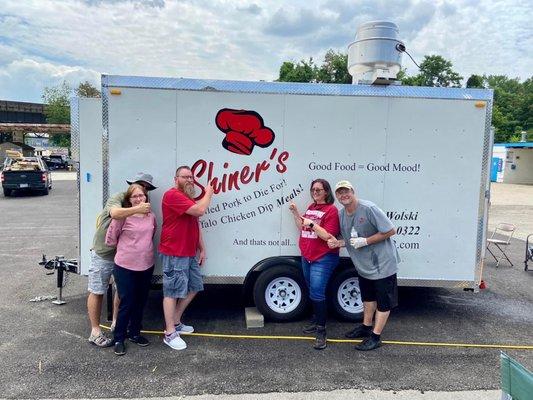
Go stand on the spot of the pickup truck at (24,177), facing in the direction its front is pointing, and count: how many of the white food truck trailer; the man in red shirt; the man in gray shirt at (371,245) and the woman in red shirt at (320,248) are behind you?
4

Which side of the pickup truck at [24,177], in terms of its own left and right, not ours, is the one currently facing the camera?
back

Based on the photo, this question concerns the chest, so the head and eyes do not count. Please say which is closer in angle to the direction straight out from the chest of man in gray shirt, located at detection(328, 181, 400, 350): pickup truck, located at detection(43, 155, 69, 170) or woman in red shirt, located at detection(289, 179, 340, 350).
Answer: the woman in red shirt

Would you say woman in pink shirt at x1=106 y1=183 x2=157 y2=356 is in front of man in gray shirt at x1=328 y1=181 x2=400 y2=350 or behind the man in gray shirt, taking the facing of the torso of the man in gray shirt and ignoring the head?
in front

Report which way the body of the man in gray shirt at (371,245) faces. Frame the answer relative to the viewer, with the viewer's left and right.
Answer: facing the viewer and to the left of the viewer

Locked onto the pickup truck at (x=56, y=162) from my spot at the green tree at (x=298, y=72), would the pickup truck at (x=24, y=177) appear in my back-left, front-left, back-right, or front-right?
front-left

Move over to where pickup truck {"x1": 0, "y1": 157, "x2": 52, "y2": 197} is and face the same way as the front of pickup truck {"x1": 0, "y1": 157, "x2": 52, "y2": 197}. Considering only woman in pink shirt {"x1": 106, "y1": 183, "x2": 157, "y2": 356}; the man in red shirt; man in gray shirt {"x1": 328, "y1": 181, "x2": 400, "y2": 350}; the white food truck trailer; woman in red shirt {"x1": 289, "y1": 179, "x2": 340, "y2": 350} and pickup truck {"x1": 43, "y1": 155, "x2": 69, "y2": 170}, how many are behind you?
5

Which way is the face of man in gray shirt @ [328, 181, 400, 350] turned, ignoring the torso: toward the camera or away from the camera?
toward the camera

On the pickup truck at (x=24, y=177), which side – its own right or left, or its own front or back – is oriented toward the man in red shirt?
back

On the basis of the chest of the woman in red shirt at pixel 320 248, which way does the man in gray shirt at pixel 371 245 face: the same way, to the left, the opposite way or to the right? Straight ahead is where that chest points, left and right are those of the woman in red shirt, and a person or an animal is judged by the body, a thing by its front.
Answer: the same way

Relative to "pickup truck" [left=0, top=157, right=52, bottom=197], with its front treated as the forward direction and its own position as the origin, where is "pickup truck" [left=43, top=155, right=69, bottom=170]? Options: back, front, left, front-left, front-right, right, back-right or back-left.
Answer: front

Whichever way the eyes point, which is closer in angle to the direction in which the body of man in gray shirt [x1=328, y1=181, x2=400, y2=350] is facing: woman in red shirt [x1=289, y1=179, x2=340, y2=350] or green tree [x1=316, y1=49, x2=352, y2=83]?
the woman in red shirt

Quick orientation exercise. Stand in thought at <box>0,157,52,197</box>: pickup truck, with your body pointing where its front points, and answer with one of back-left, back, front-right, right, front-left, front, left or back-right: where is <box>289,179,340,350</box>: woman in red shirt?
back
